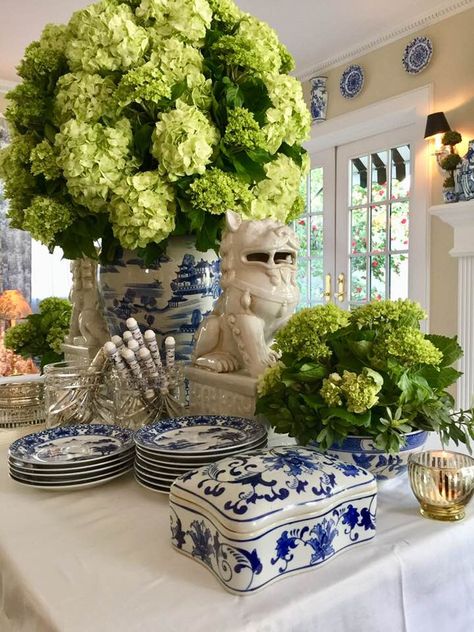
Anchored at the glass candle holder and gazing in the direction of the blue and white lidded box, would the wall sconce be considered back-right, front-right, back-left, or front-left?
back-right

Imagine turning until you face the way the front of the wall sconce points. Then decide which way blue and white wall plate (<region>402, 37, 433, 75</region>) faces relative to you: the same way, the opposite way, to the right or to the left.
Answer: the same way

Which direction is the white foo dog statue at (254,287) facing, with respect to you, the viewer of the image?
facing the viewer and to the right of the viewer

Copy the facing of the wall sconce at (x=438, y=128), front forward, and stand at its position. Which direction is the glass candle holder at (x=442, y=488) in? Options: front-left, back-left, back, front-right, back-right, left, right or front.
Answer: front-left

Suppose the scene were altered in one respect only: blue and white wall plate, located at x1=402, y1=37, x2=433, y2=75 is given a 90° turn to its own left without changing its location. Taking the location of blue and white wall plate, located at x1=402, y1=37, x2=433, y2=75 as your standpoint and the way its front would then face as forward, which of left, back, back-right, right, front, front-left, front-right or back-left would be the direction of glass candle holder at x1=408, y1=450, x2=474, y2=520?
front-right

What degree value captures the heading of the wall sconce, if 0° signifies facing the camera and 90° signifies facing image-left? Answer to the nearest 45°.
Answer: approximately 45°

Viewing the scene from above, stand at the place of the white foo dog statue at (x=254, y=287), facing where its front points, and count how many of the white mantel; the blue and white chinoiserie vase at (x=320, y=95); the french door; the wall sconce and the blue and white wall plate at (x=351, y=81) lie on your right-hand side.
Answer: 0

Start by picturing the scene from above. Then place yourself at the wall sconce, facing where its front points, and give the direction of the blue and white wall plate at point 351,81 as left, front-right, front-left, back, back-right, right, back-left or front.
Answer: right

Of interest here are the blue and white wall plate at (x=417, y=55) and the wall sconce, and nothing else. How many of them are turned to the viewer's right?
0

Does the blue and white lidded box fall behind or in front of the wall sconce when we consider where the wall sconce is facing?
in front

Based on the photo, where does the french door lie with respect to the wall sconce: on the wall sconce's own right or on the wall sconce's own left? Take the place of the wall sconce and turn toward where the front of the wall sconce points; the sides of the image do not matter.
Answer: on the wall sconce's own right
